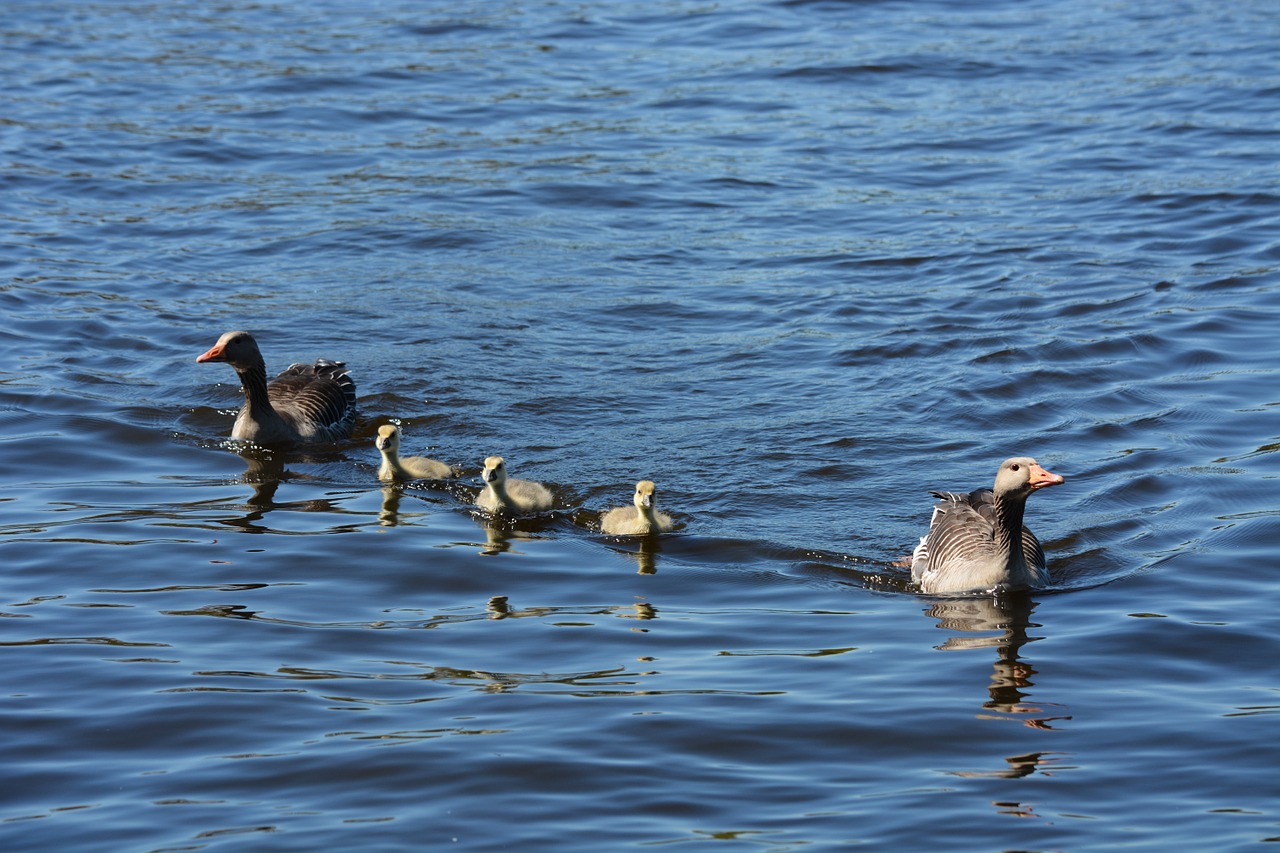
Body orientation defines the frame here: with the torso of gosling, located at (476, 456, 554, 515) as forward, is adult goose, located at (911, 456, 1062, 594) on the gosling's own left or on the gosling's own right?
on the gosling's own left

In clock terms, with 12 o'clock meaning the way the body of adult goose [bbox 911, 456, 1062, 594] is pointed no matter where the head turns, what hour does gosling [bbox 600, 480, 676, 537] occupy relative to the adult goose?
The gosling is roughly at 5 o'clock from the adult goose.

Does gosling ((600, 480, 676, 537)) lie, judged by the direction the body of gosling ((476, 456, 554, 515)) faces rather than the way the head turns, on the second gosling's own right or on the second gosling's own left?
on the second gosling's own left

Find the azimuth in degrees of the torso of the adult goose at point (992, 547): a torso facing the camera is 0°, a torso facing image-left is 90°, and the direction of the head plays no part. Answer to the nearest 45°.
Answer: approximately 315°

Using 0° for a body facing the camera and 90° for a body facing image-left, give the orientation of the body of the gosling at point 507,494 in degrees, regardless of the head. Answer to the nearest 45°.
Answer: approximately 45°

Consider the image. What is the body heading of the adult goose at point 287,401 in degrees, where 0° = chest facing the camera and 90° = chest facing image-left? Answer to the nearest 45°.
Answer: approximately 45°

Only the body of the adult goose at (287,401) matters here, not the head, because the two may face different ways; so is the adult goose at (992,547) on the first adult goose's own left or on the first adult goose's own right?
on the first adult goose's own left

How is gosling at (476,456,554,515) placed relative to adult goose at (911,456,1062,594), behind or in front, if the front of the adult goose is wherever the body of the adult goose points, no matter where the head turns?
behind
